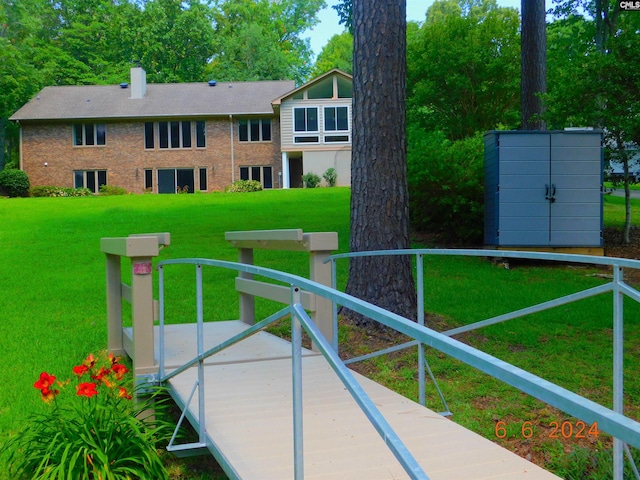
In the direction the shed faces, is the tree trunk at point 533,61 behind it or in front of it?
behind

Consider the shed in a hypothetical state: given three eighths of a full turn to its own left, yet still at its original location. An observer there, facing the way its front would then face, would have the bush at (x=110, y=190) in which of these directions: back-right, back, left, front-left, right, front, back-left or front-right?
left

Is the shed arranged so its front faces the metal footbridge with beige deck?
yes

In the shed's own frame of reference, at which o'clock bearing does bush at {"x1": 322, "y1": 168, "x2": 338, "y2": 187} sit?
The bush is roughly at 5 o'clock from the shed.

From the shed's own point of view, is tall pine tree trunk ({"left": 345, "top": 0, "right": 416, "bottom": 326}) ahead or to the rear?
ahead

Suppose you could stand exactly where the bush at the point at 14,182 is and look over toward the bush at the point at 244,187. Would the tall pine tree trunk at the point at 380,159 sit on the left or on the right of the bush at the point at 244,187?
right

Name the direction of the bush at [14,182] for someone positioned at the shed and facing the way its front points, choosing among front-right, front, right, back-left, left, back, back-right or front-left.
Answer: back-right

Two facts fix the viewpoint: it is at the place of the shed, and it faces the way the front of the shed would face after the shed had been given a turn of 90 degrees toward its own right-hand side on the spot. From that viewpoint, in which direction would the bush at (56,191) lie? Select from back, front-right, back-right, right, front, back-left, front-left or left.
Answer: front-right

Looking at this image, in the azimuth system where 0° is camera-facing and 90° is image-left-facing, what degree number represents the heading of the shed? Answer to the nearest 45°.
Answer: approximately 0°
